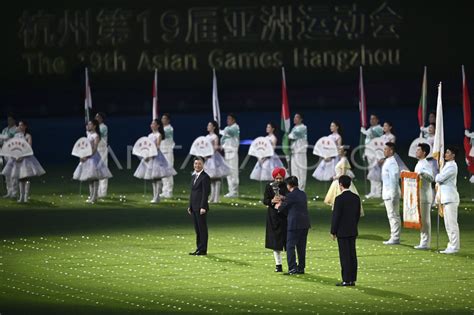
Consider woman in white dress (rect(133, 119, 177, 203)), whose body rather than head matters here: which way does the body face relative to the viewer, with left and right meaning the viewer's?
facing the viewer and to the left of the viewer

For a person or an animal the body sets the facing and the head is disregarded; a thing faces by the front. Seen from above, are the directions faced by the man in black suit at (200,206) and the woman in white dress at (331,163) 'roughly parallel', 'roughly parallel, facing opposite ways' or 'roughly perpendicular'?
roughly parallel

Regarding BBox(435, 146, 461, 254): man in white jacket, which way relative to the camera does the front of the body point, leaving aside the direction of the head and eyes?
to the viewer's left

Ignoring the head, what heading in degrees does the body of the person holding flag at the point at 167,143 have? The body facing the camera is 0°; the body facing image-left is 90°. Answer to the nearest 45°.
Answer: approximately 45°

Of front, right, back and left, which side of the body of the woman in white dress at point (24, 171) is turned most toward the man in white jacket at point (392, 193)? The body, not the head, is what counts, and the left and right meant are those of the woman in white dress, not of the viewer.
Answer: left

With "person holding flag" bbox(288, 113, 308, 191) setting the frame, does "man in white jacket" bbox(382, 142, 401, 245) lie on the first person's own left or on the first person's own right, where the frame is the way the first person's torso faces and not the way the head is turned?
on the first person's own left

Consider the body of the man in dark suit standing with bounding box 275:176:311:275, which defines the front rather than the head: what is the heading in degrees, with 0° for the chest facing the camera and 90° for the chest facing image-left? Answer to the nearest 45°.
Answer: approximately 135°

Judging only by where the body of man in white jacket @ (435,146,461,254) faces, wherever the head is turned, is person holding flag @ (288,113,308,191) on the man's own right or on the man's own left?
on the man's own right
